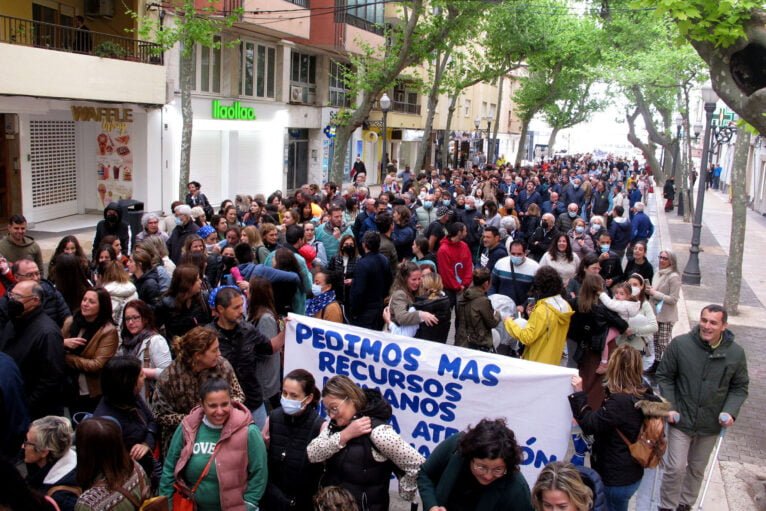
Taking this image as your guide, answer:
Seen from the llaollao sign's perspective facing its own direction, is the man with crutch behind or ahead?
ahead

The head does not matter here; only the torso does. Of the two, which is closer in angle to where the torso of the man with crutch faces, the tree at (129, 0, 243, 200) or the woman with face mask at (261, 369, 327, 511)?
the woman with face mask

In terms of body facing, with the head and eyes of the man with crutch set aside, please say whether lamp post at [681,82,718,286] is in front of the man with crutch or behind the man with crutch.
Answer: behind

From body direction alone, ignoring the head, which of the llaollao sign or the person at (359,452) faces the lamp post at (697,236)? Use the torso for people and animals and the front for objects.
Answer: the llaollao sign

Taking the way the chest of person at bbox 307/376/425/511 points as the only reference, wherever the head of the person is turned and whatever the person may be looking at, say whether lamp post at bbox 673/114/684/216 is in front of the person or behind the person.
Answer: behind

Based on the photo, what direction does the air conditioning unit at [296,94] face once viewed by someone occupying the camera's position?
facing the viewer and to the right of the viewer

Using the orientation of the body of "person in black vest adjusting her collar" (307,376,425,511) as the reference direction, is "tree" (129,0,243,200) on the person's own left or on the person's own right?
on the person's own right

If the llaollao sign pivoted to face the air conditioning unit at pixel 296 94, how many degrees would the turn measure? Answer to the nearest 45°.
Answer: approximately 90° to its left

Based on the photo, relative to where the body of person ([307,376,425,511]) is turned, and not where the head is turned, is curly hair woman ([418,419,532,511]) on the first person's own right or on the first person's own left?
on the first person's own left

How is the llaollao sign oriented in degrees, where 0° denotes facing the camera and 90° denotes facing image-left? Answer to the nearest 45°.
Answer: approximately 315°

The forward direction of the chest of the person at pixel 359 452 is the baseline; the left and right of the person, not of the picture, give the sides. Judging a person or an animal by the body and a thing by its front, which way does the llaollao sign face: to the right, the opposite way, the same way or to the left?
to the left

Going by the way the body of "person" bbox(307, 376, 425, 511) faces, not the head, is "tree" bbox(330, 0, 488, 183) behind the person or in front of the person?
behind

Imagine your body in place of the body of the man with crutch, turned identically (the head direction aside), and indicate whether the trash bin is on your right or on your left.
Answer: on your right

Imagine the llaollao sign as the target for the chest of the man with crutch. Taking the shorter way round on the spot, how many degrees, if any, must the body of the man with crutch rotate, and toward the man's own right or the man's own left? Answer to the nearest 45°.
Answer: approximately 135° to the man's own right

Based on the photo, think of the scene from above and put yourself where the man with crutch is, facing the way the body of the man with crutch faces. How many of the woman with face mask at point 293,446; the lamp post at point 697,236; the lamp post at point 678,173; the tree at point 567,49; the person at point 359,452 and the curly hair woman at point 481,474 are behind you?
3
